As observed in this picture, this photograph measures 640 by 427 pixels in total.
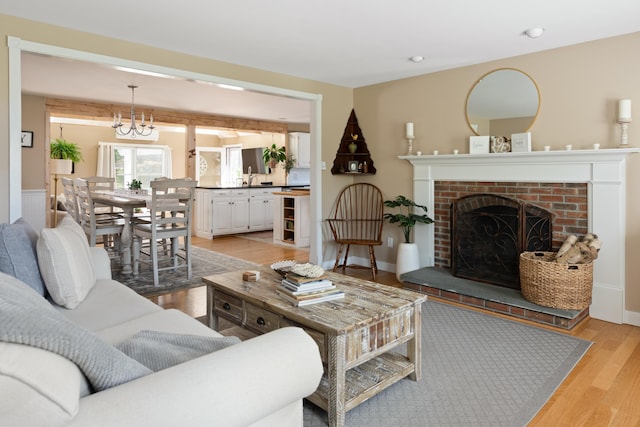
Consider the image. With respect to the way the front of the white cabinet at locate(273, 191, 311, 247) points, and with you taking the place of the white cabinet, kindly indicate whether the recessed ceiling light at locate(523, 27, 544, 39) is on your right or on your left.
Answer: on your left

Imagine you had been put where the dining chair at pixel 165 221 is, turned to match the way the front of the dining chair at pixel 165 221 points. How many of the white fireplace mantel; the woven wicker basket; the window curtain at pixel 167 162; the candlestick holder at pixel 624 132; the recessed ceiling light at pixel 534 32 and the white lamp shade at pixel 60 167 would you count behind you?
4

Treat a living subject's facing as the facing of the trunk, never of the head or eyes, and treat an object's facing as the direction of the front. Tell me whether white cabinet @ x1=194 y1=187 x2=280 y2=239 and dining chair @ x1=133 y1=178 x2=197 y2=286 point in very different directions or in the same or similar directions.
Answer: very different directions

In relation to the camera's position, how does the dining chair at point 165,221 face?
facing away from the viewer and to the left of the viewer

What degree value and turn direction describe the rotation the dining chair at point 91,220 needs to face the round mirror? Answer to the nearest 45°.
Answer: approximately 90° to its right

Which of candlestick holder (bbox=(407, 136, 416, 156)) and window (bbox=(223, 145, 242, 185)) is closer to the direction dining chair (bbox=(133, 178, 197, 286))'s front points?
the window

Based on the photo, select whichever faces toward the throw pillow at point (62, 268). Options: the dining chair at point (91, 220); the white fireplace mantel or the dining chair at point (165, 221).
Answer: the white fireplace mantel

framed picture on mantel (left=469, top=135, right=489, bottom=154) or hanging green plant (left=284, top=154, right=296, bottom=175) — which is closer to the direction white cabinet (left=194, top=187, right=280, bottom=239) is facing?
the framed picture on mantel

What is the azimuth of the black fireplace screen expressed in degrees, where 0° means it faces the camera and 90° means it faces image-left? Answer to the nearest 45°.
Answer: approximately 45°

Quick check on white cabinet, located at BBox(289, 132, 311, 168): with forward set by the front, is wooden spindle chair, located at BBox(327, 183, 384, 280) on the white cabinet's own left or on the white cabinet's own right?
on the white cabinet's own left

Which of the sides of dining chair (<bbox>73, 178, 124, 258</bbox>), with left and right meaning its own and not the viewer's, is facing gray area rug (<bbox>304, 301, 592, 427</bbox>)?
right
